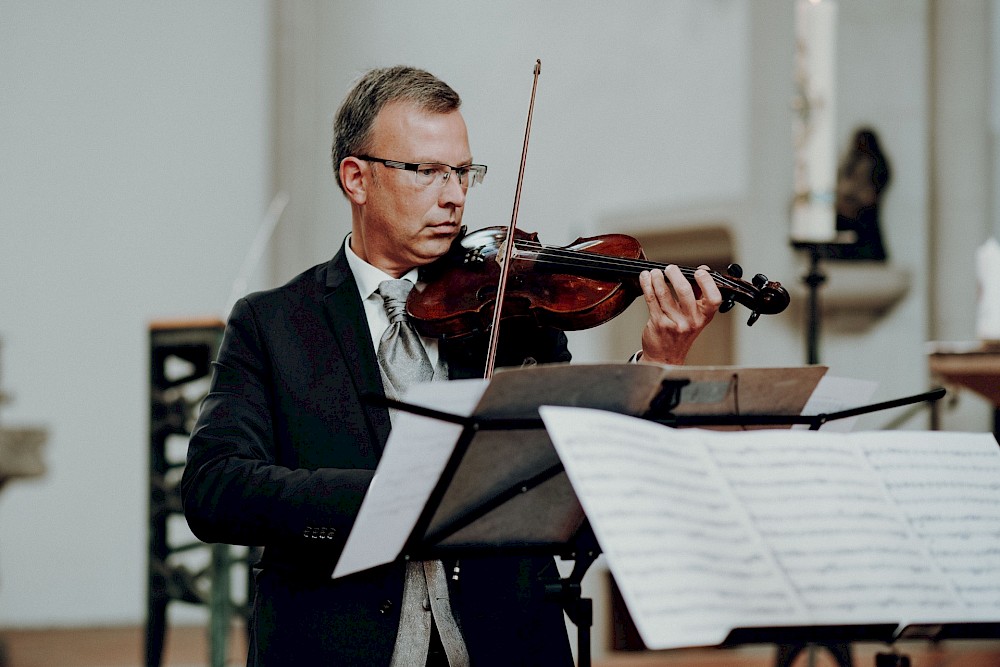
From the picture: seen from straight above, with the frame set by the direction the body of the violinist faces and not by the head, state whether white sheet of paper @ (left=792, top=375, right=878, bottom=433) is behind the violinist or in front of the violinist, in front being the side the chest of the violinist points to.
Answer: in front

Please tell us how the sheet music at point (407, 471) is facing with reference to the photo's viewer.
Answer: facing away from the viewer and to the left of the viewer

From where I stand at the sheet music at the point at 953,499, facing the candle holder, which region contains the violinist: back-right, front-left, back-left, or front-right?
front-left

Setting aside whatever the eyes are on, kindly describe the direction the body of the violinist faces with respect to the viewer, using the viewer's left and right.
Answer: facing the viewer and to the right of the viewer

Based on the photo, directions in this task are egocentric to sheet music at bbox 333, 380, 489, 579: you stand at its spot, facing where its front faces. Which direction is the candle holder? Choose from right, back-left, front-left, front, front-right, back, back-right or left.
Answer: front

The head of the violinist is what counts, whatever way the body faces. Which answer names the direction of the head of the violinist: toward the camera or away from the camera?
toward the camera

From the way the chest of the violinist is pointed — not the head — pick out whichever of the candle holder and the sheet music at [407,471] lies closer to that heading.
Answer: the sheet music

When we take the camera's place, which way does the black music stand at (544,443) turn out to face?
facing away from the viewer and to the left of the viewer

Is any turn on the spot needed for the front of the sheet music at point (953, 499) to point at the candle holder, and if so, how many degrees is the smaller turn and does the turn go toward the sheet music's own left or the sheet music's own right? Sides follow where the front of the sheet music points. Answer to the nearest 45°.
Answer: approximately 180°

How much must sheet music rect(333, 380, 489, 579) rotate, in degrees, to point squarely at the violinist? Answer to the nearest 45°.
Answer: approximately 45° to its right

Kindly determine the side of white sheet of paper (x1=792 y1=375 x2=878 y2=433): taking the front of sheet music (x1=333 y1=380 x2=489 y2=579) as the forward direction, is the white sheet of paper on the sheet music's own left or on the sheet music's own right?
on the sheet music's own right

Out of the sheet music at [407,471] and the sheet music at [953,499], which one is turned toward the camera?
the sheet music at [953,499]

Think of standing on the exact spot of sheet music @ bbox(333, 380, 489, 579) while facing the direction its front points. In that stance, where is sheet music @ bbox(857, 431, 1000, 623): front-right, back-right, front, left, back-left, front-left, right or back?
back-right

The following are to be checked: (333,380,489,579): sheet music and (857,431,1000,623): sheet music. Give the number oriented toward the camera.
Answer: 1

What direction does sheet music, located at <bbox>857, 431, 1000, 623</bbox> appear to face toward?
toward the camera
